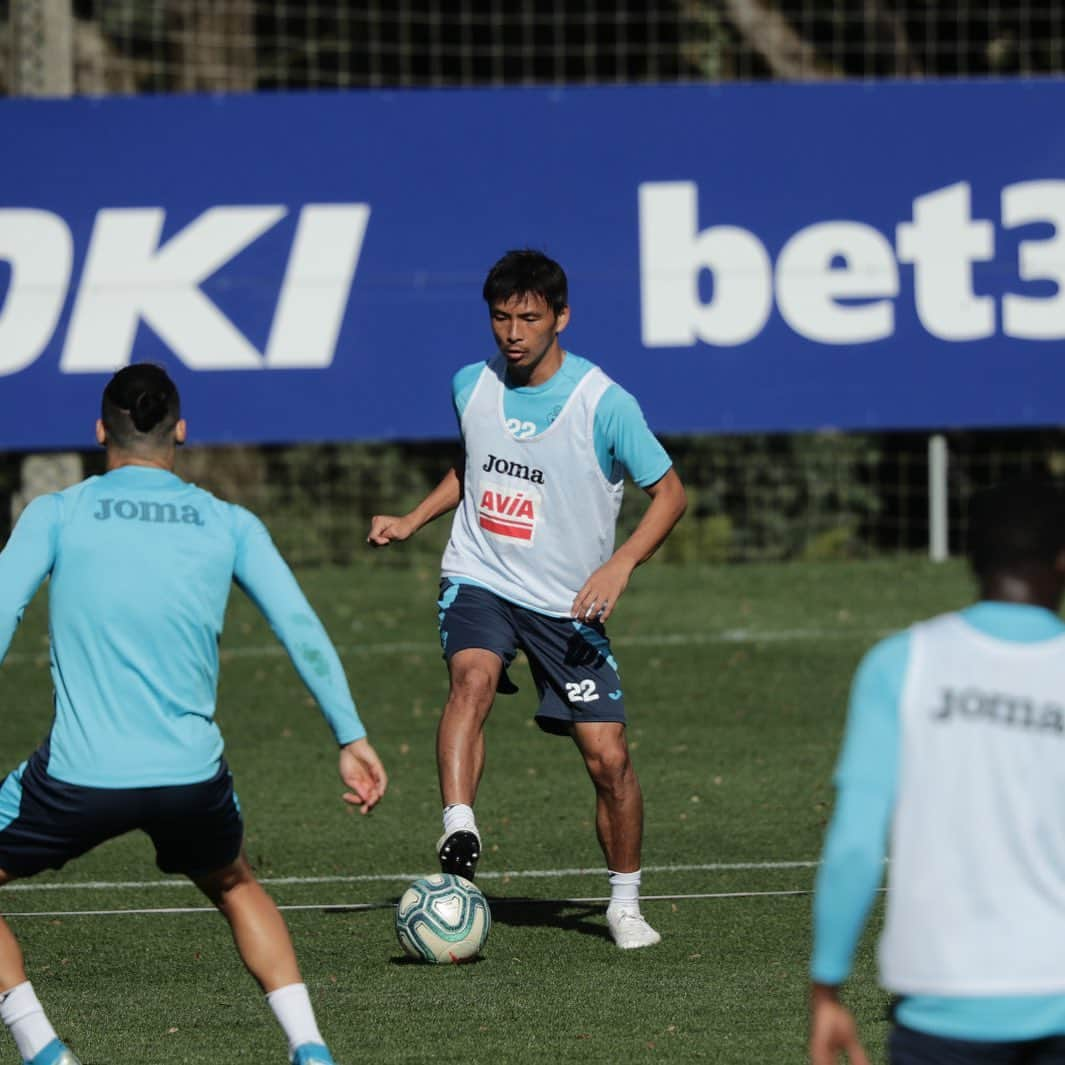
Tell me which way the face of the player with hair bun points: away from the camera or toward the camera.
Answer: away from the camera

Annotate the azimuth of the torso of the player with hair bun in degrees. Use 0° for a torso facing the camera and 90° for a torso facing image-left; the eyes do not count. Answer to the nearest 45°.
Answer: approximately 180°

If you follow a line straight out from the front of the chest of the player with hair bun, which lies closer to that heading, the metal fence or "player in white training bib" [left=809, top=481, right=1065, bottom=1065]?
the metal fence

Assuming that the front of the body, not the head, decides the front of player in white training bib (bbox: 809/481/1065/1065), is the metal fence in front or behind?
in front

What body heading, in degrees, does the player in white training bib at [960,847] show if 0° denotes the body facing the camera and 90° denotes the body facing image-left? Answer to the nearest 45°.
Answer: approximately 180°

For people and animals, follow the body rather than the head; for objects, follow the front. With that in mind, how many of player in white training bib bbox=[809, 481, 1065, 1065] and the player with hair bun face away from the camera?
2

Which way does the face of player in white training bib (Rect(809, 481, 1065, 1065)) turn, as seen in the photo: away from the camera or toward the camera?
away from the camera

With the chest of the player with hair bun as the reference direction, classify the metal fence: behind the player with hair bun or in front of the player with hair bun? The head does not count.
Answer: in front

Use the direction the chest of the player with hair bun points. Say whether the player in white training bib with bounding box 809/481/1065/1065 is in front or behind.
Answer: behind

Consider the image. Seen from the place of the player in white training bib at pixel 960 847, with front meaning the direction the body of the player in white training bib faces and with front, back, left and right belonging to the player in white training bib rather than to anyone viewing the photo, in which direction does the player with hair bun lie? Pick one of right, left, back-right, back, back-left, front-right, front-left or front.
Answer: front-left

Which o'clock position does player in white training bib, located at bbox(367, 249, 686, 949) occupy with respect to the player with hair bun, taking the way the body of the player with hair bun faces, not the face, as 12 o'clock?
The player in white training bib is roughly at 1 o'clock from the player with hair bun.
